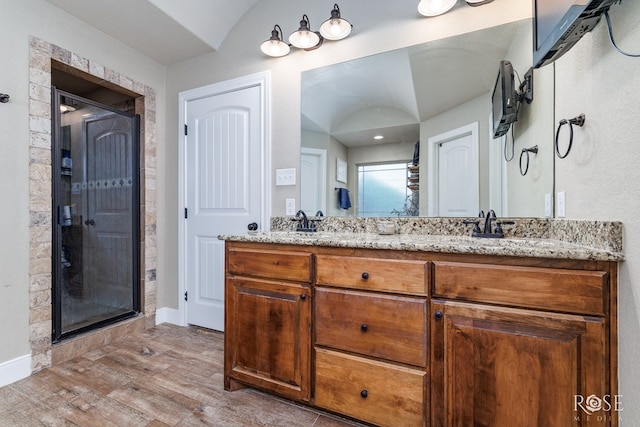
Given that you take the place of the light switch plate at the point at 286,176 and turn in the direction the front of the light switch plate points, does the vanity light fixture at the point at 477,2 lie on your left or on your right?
on your left

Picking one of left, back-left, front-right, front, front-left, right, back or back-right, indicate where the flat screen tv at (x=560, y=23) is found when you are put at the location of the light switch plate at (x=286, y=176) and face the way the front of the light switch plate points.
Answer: left

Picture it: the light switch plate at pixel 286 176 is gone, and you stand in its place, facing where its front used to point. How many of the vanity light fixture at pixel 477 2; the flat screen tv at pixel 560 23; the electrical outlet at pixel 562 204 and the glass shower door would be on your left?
3

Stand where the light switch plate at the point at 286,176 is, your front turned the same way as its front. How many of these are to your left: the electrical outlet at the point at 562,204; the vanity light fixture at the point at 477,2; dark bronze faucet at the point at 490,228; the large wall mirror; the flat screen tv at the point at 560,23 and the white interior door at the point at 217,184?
5

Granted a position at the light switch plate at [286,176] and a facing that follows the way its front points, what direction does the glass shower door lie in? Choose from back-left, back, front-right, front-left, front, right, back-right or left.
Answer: front-right

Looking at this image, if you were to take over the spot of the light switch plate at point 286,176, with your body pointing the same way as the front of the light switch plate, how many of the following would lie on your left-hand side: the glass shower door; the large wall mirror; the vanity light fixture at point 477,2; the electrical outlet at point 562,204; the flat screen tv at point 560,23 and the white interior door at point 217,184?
4

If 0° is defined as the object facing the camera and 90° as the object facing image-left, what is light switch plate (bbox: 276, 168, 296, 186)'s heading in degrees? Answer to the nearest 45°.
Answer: approximately 45°

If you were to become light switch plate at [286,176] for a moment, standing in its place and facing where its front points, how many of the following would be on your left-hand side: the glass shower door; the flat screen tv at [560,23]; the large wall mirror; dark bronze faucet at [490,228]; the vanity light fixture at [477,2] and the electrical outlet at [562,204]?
5

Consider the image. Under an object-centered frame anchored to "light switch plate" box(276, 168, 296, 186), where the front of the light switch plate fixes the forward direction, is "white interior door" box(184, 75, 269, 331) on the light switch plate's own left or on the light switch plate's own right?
on the light switch plate's own right

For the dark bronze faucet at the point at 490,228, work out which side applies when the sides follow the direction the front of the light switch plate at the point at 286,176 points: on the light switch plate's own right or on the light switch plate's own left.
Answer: on the light switch plate's own left
